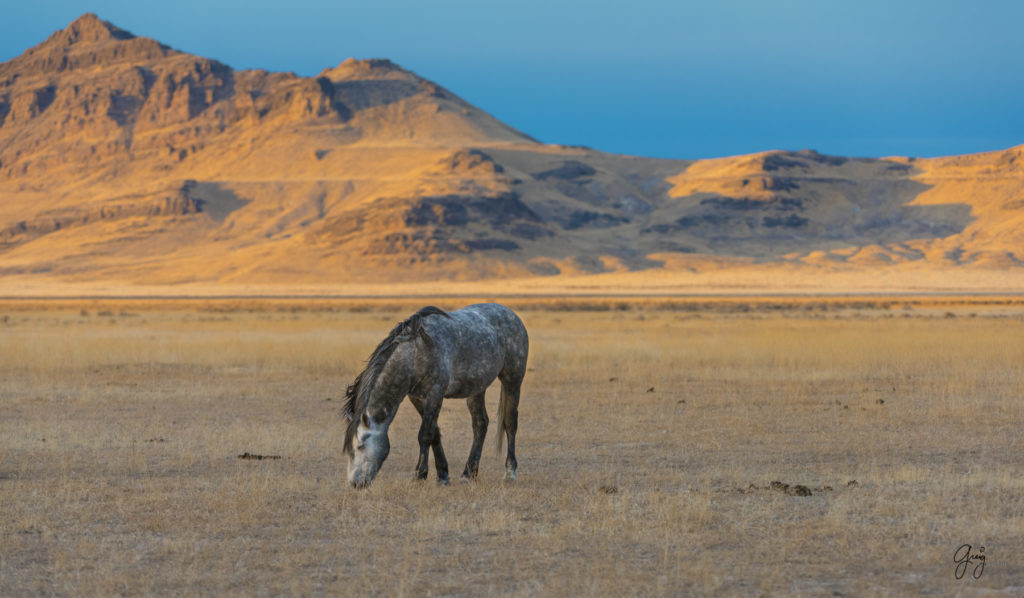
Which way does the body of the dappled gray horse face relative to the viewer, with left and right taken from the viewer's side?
facing the viewer and to the left of the viewer
